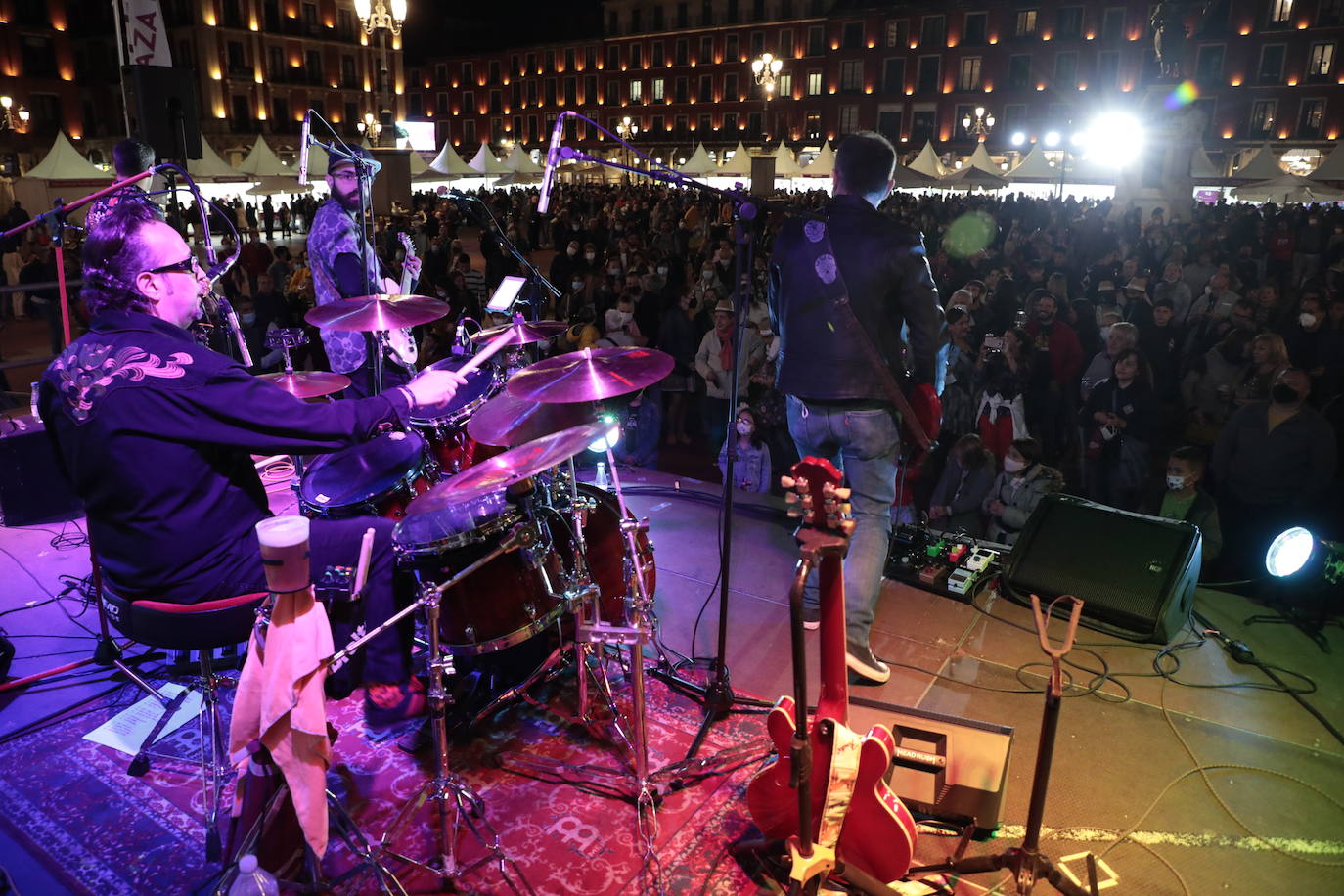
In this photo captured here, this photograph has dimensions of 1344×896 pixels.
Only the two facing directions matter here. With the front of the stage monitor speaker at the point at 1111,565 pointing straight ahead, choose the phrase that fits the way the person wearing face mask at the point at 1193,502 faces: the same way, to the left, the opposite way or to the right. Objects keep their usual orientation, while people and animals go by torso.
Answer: the same way

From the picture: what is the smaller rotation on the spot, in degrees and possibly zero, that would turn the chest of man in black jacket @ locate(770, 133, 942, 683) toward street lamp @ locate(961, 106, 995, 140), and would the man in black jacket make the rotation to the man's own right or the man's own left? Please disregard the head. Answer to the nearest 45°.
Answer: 0° — they already face it

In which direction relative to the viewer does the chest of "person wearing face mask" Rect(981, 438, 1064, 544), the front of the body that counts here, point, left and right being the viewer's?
facing the viewer and to the left of the viewer

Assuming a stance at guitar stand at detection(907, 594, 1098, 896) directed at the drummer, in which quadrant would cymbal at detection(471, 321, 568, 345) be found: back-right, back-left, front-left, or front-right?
front-right

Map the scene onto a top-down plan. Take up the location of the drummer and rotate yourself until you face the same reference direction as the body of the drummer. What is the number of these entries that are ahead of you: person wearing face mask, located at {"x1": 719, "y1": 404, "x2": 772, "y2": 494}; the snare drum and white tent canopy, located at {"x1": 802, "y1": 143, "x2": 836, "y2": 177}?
3

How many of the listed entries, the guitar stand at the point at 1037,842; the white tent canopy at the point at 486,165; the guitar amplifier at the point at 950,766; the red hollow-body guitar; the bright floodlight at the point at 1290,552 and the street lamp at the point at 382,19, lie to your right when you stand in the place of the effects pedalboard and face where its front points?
2

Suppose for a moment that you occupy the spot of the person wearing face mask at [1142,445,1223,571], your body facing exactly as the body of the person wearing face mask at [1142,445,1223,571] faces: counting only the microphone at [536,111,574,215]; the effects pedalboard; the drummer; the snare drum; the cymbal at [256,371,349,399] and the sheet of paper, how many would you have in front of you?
6

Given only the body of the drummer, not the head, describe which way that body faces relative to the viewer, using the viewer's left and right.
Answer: facing away from the viewer and to the right of the viewer

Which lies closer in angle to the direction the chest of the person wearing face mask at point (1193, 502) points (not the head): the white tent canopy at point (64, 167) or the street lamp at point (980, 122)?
the white tent canopy

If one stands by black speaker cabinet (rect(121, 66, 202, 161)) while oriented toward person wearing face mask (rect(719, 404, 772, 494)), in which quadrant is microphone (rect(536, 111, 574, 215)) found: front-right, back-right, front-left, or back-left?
front-right

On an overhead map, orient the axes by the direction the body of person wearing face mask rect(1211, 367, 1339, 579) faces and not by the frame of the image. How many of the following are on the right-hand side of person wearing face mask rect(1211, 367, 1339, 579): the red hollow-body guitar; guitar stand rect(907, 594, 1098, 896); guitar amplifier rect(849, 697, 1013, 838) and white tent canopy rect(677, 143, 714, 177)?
1

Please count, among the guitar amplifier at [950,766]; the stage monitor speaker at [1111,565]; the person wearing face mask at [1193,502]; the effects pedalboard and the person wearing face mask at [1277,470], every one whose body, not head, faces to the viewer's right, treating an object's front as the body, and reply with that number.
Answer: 0

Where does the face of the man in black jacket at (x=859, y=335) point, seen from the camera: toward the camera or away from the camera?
away from the camera

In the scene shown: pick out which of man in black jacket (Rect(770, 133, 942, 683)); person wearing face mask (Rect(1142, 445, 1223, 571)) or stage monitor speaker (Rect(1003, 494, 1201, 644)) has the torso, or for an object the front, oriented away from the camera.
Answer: the man in black jacket

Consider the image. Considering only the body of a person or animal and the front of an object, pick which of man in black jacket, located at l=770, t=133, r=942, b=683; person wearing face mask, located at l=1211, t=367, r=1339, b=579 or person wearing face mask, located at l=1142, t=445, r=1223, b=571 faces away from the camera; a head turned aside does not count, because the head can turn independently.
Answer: the man in black jacket

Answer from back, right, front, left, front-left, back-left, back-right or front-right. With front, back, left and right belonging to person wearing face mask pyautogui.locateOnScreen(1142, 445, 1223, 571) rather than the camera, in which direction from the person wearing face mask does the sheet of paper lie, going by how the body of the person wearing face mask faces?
front

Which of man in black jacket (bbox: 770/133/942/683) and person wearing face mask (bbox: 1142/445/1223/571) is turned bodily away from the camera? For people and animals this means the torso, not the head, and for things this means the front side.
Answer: the man in black jacket
